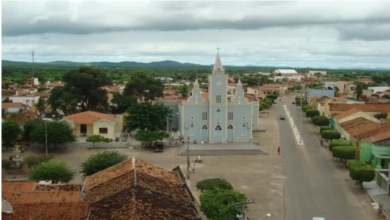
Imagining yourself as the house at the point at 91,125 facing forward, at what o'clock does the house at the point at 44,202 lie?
the house at the point at 44,202 is roughly at 12 o'clock from the house at the point at 91,125.

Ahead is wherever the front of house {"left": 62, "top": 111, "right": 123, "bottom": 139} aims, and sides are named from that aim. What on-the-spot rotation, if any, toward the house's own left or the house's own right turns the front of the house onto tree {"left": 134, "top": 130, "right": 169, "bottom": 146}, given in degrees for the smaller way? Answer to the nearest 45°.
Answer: approximately 45° to the house's own left

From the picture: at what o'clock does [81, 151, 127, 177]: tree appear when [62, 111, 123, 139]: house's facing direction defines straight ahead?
The tree is roughly at 12 o'clock from the house.

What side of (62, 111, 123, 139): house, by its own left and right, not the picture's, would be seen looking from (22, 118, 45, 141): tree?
right

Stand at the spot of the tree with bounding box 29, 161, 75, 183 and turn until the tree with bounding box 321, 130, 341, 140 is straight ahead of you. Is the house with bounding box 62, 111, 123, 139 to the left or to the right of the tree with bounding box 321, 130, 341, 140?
left

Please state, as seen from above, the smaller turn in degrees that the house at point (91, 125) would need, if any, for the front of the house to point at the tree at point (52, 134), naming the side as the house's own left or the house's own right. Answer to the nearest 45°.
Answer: approximately 45° to the house's own right

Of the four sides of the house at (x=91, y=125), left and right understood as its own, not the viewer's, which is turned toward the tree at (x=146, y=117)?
left

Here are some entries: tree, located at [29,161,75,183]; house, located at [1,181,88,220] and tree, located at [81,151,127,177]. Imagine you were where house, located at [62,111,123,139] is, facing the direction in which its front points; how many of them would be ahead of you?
3

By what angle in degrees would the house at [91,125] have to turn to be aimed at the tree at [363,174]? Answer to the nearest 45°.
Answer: approximately 45° to its left

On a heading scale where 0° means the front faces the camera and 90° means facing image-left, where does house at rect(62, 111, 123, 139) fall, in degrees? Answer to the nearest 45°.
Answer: approximately 0°

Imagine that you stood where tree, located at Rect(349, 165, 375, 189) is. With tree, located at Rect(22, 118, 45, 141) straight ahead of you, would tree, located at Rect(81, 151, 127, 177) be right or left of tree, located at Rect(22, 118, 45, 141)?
left

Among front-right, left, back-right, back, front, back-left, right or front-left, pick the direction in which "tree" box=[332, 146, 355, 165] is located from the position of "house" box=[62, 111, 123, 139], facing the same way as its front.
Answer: front-left
